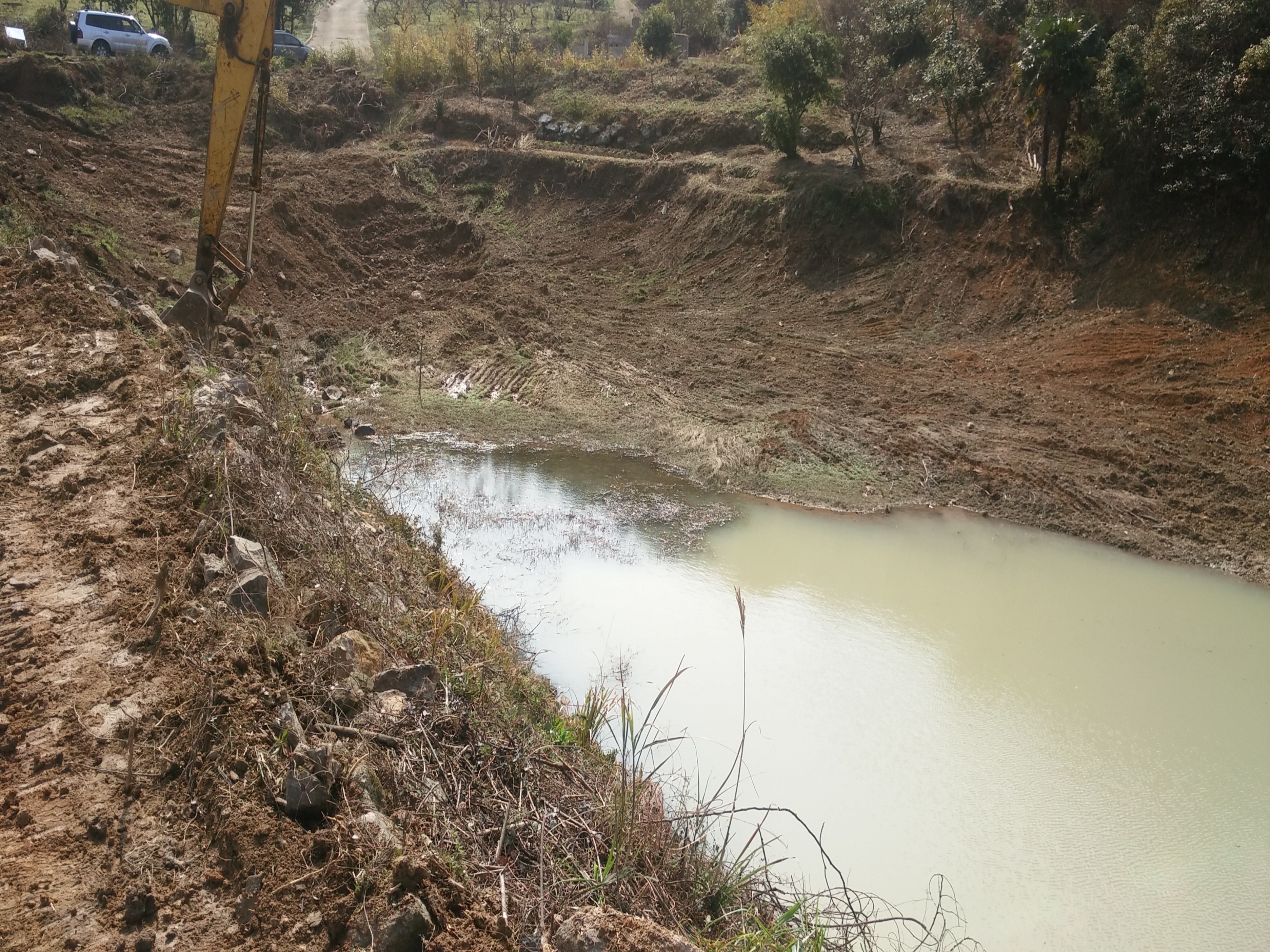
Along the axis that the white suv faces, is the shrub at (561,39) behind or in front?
in front

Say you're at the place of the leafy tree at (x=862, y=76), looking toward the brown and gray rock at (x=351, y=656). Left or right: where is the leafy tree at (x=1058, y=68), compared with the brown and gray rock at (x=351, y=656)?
left

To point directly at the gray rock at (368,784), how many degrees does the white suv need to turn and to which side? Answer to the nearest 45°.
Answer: approximately 90° to its right

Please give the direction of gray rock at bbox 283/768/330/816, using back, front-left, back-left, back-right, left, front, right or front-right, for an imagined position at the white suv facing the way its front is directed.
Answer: right

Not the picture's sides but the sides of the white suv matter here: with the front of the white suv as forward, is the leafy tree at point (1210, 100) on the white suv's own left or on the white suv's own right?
on the white suv's own right

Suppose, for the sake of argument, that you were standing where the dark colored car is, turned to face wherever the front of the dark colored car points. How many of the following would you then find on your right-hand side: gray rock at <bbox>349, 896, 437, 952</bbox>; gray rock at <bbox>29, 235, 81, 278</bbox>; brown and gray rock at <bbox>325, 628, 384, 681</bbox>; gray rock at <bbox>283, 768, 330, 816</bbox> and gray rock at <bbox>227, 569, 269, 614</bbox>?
5

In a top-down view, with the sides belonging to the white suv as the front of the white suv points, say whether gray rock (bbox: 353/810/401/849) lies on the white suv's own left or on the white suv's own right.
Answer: on the white suv's own right

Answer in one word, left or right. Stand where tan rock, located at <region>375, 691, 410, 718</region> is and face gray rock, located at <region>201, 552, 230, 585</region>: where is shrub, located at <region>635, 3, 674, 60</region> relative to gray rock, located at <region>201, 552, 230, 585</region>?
right

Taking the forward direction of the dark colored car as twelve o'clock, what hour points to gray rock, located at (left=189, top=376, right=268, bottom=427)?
The gray rock is roughly at 3 o'clock from the dark colored car.

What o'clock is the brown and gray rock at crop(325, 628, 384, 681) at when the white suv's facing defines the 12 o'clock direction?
The brown and gray rock is roughly at 3 o'clock from the white suv.

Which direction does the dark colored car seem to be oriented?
to the viewer's right

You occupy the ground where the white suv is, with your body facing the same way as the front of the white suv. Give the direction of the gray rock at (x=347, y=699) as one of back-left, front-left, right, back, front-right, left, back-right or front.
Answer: right

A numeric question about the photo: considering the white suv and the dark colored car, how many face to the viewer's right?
2

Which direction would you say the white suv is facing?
to the viewer's right

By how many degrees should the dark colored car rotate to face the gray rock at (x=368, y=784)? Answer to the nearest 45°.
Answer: approximately 90° to its right
